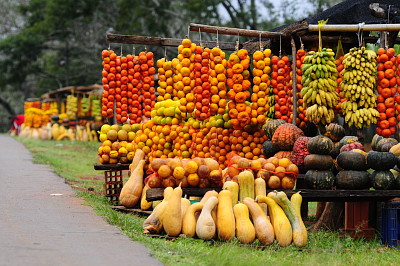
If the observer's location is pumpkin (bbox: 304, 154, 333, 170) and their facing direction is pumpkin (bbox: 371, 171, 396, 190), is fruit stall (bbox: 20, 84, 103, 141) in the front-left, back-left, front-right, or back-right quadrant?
back-left

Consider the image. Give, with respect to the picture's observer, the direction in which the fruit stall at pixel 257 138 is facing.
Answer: facing the viewer

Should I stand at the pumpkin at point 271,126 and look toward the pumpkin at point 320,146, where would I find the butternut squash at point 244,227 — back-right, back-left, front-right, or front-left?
front-right
